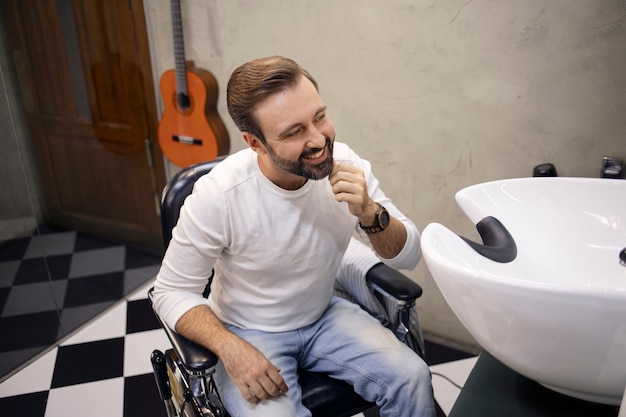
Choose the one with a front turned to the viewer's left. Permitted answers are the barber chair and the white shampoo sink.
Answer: the white shampoo sink

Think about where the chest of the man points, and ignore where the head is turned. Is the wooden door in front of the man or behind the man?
behind

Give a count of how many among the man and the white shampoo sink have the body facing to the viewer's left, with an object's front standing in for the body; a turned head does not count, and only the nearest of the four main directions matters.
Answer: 1

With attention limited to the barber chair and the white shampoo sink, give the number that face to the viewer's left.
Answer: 1

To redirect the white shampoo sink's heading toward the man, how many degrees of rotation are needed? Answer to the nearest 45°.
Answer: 0° — it already faces them

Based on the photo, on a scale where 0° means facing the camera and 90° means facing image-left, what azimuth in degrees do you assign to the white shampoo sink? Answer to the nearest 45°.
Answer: approximately 90°

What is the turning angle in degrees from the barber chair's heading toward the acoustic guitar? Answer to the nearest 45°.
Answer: approximately 135° to its left

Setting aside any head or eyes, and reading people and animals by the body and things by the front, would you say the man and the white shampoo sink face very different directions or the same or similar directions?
very different directions

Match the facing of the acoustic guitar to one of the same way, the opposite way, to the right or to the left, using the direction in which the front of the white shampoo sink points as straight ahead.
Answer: to the left
